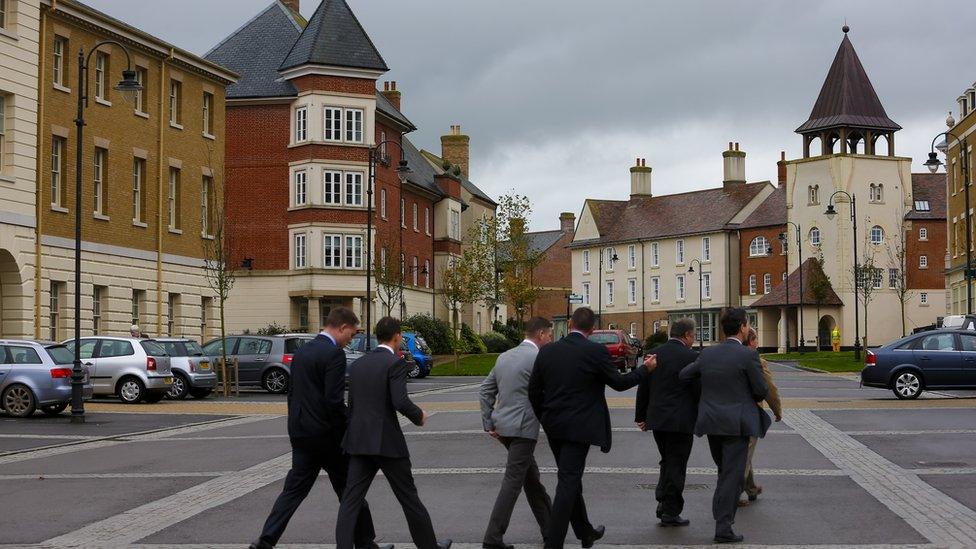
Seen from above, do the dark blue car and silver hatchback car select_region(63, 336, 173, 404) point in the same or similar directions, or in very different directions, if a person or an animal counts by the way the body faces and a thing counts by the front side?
very different directions

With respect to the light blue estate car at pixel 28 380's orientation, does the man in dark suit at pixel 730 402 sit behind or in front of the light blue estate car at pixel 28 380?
behind

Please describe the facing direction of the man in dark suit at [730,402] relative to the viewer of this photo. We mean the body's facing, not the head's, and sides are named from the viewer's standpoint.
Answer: facing away from the viewer and to the right of the viewer

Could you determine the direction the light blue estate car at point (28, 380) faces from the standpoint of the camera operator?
facing away from the viewer and to the left of the viewer

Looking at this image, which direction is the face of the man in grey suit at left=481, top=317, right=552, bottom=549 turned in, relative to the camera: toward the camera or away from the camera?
away from the camera

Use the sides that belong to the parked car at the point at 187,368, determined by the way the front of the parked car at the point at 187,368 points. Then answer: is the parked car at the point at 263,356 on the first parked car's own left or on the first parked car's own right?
on the first parked car's own right
